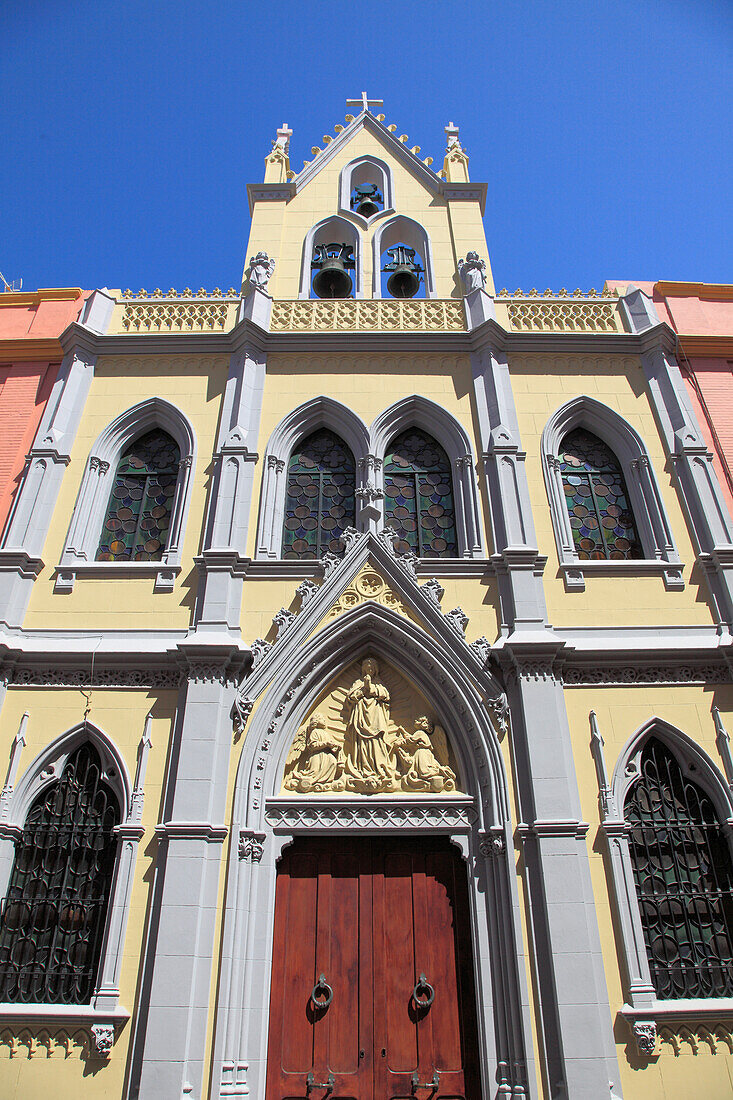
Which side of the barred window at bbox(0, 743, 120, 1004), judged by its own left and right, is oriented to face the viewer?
front

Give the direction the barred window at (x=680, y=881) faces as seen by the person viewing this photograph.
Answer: facing the viewer

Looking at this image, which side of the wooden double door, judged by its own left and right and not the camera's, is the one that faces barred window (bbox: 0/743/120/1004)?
right

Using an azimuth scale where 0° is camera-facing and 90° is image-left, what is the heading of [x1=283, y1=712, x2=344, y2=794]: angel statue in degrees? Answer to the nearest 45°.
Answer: approximately 270°

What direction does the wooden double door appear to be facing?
toward the camera

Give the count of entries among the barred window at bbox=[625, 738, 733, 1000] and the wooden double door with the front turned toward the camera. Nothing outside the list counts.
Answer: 2
